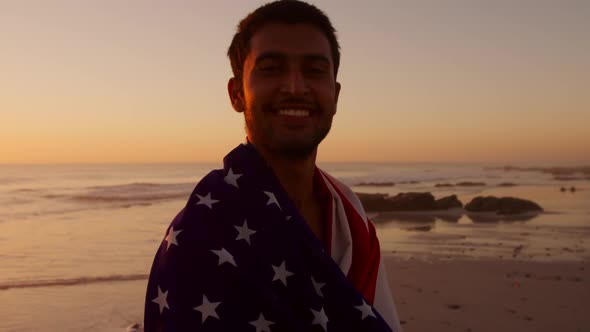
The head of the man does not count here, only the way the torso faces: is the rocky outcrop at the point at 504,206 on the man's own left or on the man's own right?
on the man's own left

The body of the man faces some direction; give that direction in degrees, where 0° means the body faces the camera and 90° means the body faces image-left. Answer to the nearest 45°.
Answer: approximately 315°

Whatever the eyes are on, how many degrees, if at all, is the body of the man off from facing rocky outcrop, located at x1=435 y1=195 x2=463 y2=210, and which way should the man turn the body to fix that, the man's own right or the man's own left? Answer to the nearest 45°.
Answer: approximately 135° to the man's own left

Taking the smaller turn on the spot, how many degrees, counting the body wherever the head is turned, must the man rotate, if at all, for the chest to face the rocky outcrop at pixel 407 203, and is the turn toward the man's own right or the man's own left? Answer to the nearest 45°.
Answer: approximately 135° to the man's own left
